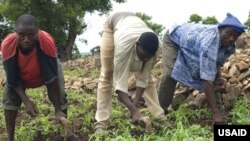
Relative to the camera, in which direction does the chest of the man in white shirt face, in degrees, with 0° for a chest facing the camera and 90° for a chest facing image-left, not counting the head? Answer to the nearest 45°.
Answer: approximately 315°

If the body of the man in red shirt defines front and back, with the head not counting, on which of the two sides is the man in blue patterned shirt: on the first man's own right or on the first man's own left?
on the first man's own left

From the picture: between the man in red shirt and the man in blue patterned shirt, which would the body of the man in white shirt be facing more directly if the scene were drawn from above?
the man in blue patterned shirt

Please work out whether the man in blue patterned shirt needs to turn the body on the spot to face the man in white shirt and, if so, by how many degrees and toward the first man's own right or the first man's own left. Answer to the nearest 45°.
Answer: approximately 90° to the first man's own right

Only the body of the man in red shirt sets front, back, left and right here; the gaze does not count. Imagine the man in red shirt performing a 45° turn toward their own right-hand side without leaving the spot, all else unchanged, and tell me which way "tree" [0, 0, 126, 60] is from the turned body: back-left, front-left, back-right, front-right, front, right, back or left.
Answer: back-right

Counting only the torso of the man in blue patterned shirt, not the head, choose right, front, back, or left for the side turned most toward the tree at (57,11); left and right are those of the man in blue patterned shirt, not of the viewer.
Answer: back

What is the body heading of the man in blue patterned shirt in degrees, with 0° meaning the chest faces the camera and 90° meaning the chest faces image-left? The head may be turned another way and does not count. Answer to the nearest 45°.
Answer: approximately 315°
